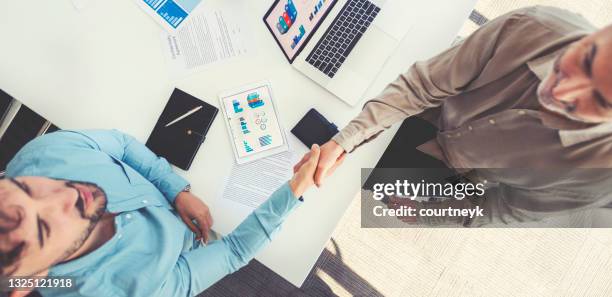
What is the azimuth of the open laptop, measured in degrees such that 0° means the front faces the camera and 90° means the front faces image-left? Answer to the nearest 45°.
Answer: approximately 315°
